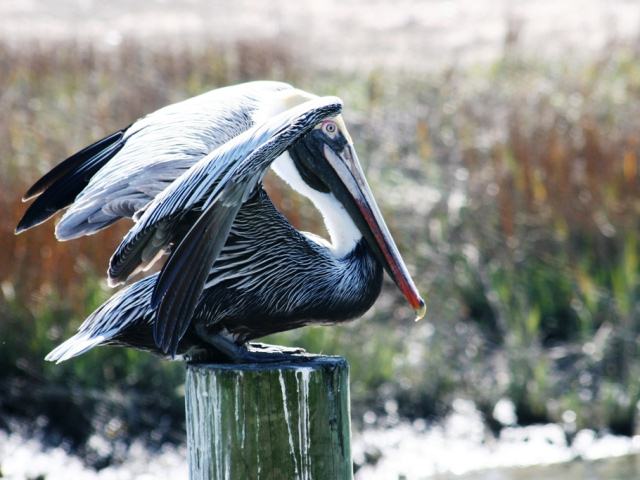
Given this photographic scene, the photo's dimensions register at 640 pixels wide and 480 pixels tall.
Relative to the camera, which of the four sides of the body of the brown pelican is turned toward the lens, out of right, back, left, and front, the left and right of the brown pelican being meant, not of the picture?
right
